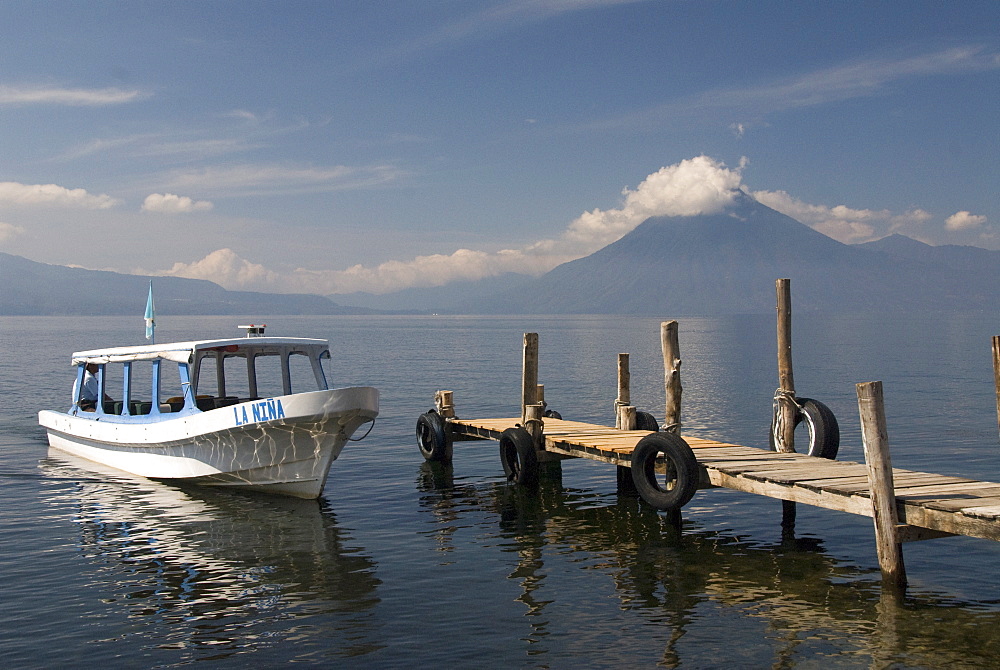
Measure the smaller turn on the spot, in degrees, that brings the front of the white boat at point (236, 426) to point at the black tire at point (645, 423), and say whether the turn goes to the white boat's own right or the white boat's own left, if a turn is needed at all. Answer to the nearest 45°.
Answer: approximately 45° to the white boat's own left

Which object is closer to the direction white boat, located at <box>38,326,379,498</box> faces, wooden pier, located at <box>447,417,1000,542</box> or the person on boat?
the wooden pier

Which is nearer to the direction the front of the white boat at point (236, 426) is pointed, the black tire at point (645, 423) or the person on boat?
the black tire

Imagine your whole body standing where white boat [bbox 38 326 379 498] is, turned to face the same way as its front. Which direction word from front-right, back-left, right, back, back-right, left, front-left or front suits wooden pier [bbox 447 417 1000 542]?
front

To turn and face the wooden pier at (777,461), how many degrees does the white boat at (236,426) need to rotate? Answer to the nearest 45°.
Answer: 0° — it already faces it

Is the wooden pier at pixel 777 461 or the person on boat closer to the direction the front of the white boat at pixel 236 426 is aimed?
the wooden pier
